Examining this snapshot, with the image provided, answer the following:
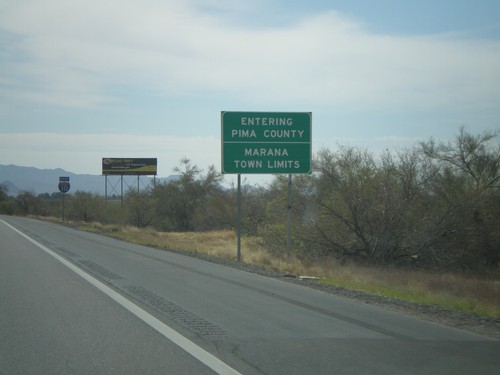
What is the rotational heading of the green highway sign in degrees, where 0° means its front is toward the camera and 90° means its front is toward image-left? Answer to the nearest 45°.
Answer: approximately 0°
